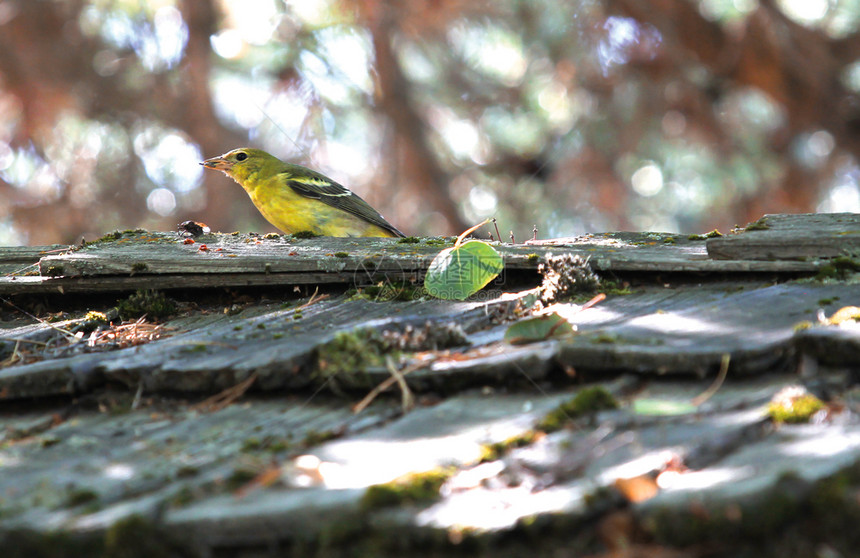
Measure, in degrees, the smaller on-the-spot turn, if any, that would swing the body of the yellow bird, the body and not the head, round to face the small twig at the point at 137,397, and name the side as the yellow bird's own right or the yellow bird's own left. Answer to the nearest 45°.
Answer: approximately 90° to the yellow bird's own left

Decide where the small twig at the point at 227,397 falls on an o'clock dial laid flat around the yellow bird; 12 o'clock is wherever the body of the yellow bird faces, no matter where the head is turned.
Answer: The small twig is roughly at 9 o'clock from the yellow bird.

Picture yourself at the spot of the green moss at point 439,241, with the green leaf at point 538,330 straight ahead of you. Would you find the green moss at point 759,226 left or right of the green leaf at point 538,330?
left

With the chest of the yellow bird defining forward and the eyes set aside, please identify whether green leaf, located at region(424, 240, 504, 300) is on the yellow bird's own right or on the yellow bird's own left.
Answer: on the yellow bird's own left

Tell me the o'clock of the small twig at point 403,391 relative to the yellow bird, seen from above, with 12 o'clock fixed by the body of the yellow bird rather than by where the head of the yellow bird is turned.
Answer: The small twig is roughly at 9 o'clock from the yellow bird.

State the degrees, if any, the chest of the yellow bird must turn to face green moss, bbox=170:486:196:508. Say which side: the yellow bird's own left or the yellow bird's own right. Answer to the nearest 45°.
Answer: approximately 90° to the yellow bird's own left

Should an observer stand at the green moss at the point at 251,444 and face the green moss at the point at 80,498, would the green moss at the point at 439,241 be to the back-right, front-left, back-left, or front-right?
back-right

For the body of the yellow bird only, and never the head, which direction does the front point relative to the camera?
to the viewer's left

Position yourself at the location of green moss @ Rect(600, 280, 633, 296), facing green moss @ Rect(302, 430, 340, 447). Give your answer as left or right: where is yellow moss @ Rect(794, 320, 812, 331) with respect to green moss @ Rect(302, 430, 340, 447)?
left

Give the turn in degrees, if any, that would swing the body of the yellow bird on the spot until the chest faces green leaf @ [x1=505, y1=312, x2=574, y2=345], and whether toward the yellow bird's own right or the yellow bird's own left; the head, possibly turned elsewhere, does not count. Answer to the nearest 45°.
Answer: approximately 90° to the yellow bird's own left

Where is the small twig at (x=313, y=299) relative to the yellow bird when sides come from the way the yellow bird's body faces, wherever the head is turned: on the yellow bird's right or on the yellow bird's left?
on the yellow bird's left
